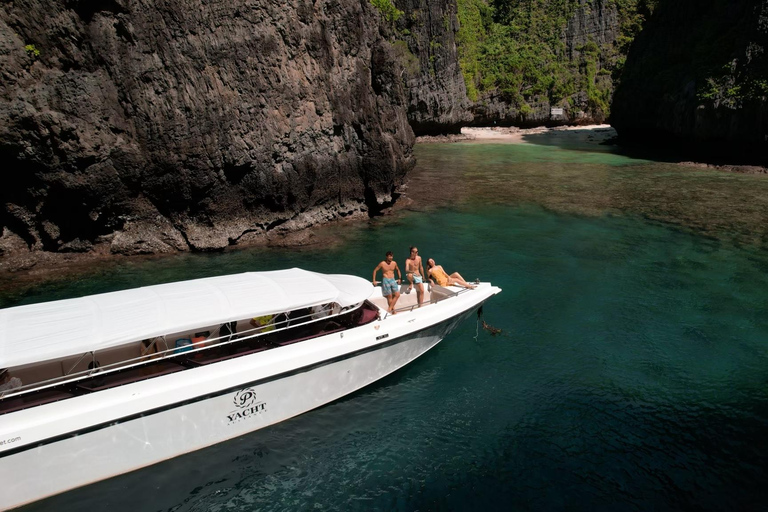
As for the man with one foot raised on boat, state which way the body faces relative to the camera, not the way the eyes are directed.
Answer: toward the camera

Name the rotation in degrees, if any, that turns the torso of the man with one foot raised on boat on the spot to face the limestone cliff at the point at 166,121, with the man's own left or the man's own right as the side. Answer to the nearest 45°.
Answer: approximately 135° to the man's own right
